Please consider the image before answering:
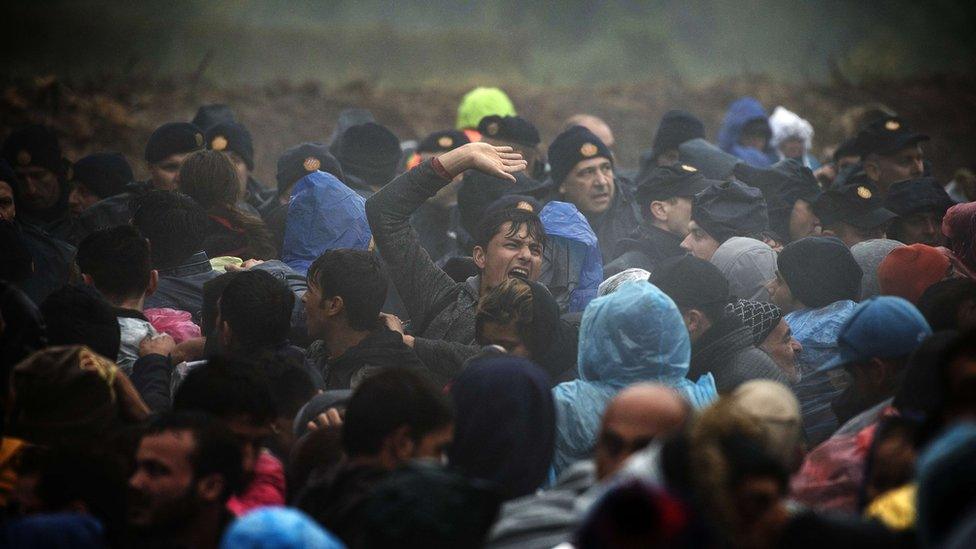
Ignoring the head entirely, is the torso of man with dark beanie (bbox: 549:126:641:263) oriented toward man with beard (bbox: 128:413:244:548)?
no

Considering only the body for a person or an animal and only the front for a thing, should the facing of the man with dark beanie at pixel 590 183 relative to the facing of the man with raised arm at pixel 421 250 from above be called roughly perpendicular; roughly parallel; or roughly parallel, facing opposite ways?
roughly parallel

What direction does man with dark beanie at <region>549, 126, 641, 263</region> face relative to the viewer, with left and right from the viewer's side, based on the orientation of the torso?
facing the viewer and to the right of the viewer

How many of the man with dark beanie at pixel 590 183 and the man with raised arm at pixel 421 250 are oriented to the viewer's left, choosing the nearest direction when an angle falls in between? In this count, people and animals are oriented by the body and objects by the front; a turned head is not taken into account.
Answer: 0

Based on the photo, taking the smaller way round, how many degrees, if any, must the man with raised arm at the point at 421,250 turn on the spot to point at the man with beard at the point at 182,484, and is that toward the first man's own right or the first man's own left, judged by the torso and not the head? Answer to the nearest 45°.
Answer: approximately 45° to the first man's own right

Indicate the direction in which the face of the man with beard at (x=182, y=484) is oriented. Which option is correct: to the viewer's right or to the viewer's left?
to the viewer's left

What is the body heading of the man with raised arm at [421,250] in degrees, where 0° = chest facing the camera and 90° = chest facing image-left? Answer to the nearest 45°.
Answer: approximately 315°

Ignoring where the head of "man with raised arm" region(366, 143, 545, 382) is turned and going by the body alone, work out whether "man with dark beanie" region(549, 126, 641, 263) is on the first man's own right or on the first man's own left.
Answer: on the first man's own left

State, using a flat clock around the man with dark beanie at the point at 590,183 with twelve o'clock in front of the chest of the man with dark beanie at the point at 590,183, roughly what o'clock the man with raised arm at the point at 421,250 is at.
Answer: the man with raised arm at the point at 421,250 is roughly at 2 o'clock from the man with dark beanie at the point at 590,183.
